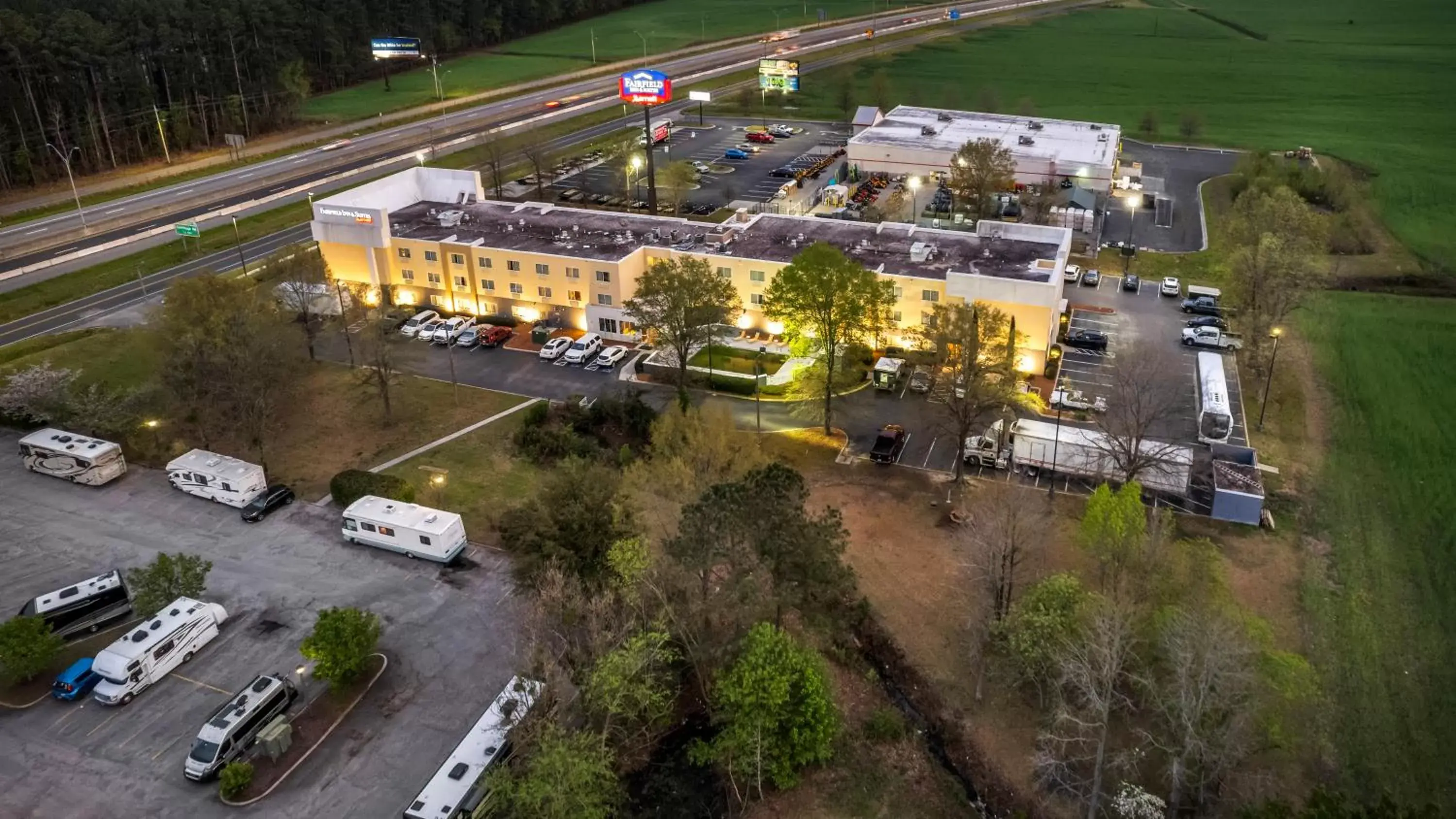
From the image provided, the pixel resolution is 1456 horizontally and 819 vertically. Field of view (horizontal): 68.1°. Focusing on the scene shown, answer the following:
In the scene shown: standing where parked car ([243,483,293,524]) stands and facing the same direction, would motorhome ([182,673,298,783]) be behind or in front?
in front

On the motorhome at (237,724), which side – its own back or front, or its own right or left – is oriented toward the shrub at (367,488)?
back

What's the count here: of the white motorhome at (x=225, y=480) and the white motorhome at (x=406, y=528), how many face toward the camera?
0

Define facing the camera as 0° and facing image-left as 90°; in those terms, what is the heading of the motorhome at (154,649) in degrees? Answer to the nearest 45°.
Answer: approximately 45°

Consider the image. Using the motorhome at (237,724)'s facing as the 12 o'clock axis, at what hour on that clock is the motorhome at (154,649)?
the motorhome at (154,649) is roughly at 4 o'clock from the motorhome at (237,724).

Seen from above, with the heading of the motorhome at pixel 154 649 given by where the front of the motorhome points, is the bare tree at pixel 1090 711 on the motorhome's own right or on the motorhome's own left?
on the motorhome's own left
